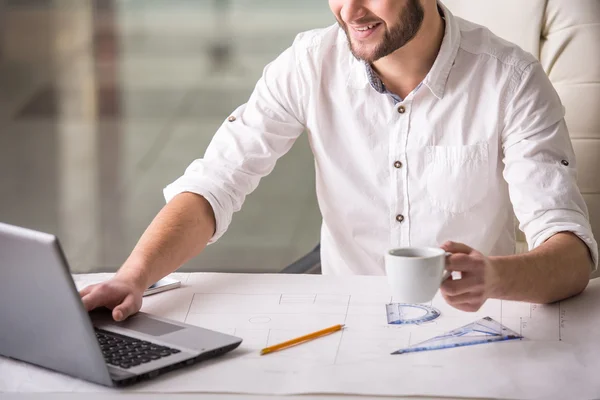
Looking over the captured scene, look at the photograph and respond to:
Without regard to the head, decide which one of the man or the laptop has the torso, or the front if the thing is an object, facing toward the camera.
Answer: the man

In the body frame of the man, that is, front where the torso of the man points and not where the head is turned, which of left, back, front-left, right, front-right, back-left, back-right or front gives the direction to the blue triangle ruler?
front

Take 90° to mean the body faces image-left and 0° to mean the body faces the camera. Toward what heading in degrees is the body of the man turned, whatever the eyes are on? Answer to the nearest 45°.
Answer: approximately 0°

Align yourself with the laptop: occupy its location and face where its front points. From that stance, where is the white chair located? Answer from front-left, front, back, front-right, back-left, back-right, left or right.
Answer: front

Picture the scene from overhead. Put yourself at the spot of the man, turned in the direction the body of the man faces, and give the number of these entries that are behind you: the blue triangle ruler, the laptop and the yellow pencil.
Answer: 0

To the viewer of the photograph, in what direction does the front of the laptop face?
facing away from the viewer and to the right of the viewer

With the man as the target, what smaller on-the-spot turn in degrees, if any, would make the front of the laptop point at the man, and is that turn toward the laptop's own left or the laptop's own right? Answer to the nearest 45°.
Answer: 0° — it already faces them

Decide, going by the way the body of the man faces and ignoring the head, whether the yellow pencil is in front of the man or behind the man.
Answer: in front

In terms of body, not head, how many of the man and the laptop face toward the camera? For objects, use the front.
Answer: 1

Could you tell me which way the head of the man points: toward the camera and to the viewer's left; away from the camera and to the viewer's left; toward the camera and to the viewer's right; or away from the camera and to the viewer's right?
toward the camera and to the viewer's left

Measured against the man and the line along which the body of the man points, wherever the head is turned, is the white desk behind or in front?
in front
